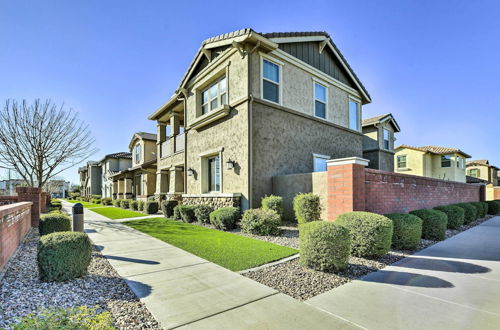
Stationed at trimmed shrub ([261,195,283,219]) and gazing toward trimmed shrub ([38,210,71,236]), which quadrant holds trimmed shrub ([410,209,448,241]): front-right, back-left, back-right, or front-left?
back-left

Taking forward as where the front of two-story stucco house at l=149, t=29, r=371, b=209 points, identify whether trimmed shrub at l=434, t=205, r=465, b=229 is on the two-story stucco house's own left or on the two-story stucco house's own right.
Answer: on the two-story stucco house's own left

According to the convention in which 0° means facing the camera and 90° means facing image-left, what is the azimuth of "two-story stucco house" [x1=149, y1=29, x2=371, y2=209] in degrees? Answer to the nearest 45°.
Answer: approximately 45°

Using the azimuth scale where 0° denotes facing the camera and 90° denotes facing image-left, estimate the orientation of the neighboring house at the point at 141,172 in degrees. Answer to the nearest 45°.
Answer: approximately 45°

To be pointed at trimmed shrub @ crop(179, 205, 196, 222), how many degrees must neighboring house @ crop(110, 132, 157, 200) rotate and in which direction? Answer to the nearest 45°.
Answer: approximately 45° to its left

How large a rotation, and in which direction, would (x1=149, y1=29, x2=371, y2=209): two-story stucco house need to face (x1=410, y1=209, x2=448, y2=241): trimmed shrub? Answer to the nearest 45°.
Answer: approximately 90° to its left

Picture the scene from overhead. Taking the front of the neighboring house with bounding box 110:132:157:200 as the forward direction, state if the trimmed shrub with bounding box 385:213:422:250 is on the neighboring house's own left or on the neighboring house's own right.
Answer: on the neighboring house's own left

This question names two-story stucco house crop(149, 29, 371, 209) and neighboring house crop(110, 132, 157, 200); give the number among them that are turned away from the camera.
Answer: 0

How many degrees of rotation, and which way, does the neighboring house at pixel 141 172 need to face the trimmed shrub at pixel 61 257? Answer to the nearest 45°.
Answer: approximately 45° to its left

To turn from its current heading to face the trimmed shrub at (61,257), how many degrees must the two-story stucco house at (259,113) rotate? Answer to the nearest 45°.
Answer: approximately 45° to its left
